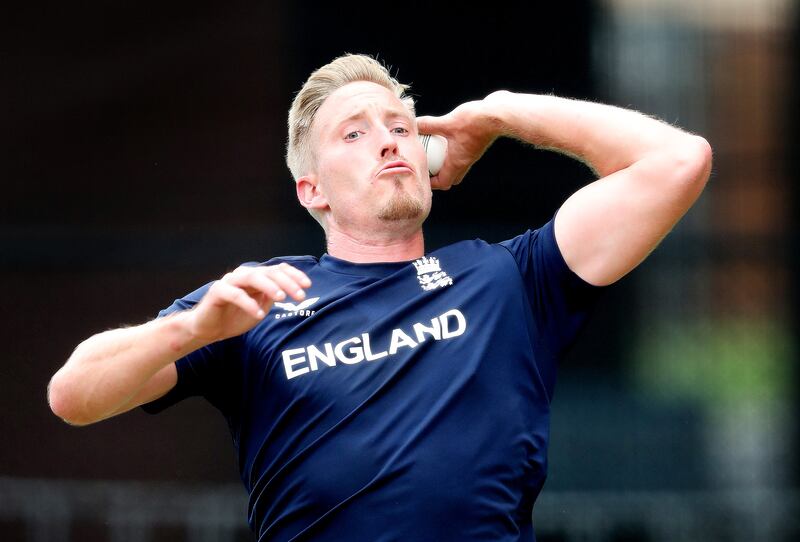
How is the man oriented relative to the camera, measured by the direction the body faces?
toward the camera
